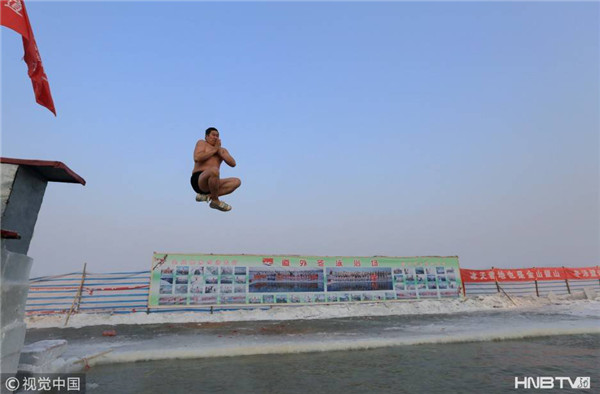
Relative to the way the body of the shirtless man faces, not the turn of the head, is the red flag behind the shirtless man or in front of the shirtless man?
behind

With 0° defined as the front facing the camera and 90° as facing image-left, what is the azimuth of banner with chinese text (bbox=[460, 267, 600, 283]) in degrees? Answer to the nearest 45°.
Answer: approximately 0°

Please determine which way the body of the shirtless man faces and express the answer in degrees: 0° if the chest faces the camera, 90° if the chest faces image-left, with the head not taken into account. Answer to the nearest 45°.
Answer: approximately 315°

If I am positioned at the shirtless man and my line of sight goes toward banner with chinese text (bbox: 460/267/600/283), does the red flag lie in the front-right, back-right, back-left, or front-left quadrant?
back-left

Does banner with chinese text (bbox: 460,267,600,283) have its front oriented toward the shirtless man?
yes

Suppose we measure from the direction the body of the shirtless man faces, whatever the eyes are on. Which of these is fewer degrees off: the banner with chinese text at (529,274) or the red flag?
the banner with chinese text

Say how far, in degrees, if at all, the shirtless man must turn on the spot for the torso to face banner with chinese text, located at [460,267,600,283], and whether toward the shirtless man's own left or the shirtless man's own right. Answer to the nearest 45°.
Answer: approximately 90° to the shirtless man's own left
